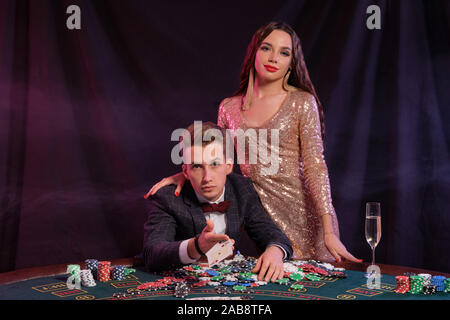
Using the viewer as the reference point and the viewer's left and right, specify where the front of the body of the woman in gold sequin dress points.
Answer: facing the viewer and to the left of the viewer

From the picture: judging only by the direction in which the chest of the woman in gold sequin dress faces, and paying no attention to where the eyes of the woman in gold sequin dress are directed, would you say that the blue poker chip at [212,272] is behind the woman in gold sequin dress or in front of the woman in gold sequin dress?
in front

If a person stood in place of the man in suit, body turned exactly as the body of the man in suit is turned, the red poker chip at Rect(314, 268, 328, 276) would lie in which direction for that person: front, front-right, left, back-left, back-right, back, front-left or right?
front-left

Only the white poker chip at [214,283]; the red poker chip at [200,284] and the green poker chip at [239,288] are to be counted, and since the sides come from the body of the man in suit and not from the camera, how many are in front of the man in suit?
3

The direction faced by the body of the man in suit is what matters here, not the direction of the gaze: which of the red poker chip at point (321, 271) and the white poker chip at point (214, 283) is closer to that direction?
the white poker chip

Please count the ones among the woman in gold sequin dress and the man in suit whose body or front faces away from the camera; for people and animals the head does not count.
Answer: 0

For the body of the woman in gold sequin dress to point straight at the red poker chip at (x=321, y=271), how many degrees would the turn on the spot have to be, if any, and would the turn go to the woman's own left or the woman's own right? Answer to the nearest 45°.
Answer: approximately 45° to the woman's own left

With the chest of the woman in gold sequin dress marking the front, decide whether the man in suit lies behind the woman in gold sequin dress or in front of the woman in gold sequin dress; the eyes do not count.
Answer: in front

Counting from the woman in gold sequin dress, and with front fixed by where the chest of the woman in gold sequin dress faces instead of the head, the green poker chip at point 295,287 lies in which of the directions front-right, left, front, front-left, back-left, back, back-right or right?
front-left

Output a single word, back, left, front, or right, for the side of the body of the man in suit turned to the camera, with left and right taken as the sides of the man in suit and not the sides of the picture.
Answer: front

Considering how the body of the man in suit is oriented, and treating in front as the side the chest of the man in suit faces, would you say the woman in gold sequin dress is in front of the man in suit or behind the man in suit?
behind

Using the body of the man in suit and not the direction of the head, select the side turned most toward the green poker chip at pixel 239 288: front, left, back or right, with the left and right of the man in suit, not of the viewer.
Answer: front
